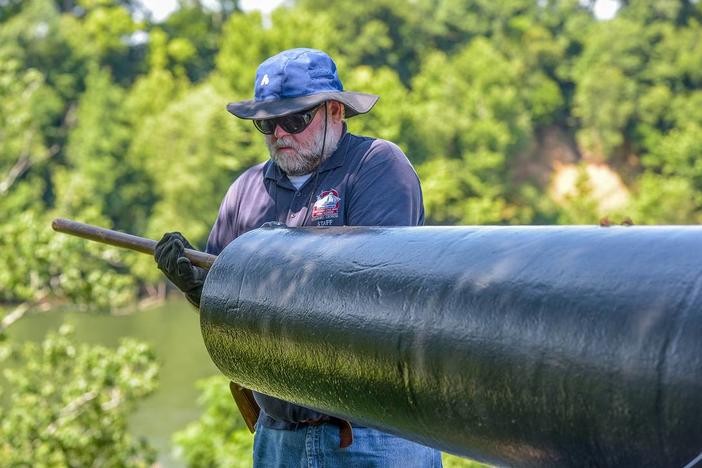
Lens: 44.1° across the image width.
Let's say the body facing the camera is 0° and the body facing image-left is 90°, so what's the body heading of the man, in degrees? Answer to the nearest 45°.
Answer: approximately 45°
